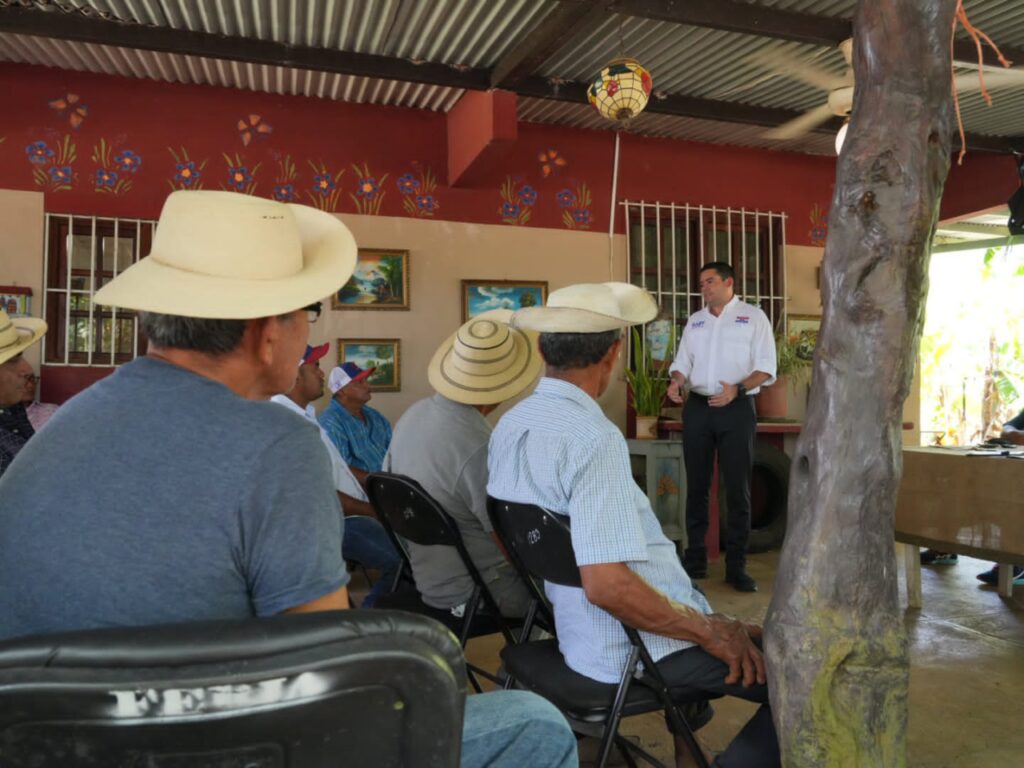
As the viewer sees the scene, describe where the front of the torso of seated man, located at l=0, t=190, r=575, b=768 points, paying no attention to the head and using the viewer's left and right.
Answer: facing away from the viewer and to the right of the viewer

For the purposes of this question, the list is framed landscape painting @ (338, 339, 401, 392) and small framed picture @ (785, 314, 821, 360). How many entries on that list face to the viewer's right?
0

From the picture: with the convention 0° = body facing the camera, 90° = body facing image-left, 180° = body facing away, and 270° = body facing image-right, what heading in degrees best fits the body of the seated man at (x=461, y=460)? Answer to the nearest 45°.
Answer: approximately 225°

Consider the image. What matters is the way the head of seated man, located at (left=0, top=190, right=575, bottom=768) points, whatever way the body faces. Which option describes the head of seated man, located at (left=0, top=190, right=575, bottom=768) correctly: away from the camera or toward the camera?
away from the camera

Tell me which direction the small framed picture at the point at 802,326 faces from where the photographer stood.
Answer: facing the viewer

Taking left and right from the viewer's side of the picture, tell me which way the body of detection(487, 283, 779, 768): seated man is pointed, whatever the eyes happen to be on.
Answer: facing away from the viewer and to the right of the viewer

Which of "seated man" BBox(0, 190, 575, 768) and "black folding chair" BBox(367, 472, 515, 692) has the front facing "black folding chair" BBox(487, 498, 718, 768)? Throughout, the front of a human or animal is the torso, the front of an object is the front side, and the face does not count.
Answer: the seated man

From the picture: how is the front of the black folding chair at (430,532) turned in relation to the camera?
facing away from the viewer and to the right of the viewer

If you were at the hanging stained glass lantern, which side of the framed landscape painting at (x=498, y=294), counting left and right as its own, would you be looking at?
front

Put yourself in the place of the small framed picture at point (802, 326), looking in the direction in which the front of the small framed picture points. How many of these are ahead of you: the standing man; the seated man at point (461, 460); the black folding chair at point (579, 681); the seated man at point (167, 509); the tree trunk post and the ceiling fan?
6

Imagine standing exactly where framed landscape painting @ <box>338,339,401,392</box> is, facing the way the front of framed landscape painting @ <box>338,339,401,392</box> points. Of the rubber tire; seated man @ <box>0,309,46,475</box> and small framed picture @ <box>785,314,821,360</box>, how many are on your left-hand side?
2

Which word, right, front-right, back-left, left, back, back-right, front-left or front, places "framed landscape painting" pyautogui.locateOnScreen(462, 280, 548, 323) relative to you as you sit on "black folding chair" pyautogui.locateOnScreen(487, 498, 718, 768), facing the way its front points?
front-left

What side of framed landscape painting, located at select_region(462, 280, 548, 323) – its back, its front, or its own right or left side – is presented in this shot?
front

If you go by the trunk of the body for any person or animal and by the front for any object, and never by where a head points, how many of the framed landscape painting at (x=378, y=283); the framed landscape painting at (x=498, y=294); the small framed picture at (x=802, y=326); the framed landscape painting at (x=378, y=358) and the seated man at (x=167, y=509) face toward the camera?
4

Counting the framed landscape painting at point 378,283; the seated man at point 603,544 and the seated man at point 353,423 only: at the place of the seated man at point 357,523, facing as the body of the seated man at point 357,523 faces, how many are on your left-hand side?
2

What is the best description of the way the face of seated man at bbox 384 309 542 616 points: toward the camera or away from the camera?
away from the camera

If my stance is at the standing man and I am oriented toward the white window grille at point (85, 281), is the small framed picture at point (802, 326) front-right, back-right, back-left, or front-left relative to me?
back-right
